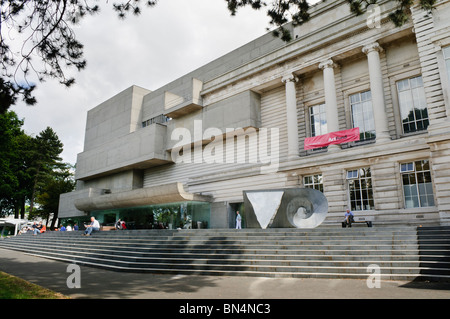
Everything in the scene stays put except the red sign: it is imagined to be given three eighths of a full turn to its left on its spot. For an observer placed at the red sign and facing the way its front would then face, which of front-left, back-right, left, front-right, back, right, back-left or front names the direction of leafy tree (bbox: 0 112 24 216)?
back

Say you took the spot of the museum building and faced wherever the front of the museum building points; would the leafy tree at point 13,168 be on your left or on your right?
on your right

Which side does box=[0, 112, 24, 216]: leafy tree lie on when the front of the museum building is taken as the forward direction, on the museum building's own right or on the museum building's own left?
on the museum building's own right

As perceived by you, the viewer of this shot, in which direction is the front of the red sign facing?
facing the viewer and to the left of the viewer

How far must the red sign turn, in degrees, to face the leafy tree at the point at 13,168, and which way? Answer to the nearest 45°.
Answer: approximately 45° to its right
